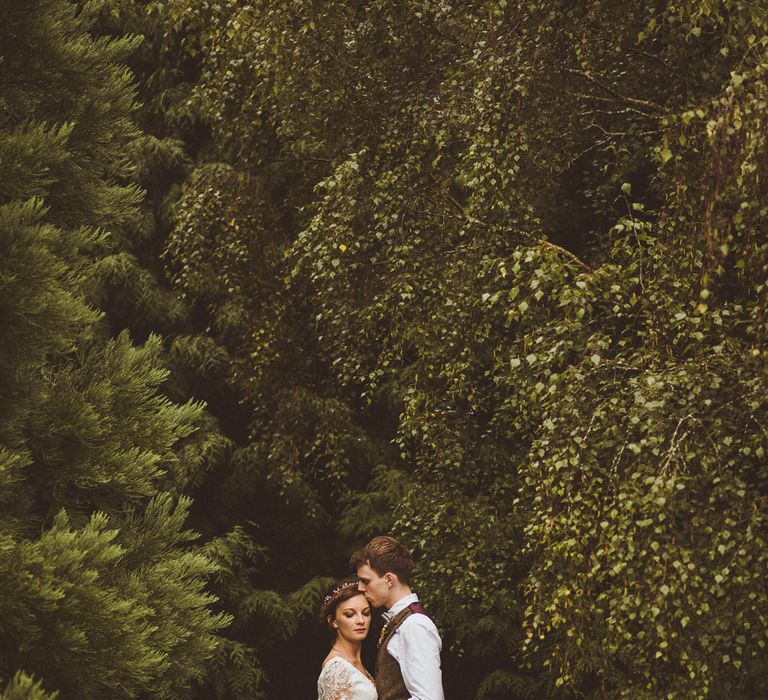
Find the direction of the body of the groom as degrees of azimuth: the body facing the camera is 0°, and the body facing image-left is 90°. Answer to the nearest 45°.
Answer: approximately 90°

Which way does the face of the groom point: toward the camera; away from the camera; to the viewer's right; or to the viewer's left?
to the viewer's left
